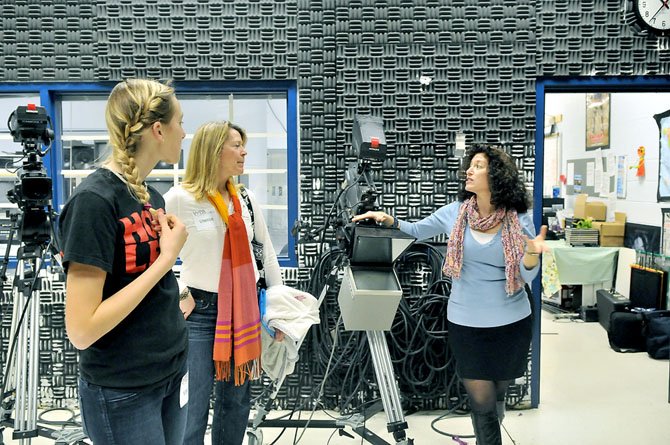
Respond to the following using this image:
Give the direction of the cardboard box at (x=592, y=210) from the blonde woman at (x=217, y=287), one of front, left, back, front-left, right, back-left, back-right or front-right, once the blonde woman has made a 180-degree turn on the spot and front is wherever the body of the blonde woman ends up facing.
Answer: right

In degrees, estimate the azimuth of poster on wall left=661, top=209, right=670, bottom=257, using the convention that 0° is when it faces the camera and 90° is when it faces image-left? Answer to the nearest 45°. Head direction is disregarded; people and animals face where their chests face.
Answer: approximately 45°

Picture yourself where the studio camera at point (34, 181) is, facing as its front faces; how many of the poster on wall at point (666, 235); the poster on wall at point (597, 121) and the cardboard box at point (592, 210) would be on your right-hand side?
0

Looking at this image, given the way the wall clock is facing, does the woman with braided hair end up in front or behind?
in front

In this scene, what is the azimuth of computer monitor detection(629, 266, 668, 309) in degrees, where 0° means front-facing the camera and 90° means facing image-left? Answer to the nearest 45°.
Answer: approximately 45°

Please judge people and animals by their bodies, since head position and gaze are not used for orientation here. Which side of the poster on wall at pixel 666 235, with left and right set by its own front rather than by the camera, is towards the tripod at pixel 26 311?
front

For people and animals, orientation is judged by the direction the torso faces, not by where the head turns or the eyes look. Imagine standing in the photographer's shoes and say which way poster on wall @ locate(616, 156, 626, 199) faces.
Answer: facing the viewer and to the left of the viewer

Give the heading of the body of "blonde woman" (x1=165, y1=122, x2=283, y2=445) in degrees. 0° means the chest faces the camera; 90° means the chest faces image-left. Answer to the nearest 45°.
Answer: approximately 315°

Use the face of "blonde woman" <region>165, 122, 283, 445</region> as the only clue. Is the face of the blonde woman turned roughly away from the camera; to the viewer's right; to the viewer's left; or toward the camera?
to the viewer's right

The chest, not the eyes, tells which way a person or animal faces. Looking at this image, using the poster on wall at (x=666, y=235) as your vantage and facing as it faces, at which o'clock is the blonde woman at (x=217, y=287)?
The blonde woman is roughly at 11 o'clock from the poster on wall.

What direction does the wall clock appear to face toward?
toward the camera
